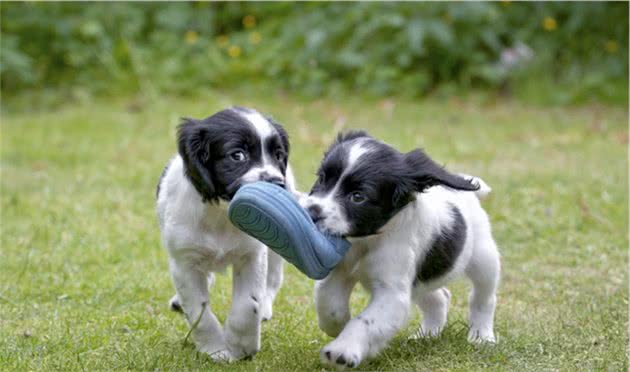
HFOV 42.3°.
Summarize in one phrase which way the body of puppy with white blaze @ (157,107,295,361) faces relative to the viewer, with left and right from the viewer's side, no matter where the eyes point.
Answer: facing the viewer

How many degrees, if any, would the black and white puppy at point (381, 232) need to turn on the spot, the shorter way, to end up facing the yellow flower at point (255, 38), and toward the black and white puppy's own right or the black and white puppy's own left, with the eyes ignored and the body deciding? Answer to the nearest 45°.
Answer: approximately 135° to the black and white puppy's own right

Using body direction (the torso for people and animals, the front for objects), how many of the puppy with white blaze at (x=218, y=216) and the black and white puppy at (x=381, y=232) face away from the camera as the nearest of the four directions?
0

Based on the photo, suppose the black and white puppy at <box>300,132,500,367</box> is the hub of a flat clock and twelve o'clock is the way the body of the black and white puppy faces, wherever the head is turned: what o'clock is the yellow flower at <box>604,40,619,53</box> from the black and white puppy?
The yellow flower is roughly at 5 o'clock from the black and white puppy.

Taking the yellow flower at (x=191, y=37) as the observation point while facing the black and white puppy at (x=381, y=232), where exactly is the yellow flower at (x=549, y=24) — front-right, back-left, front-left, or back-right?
front-left

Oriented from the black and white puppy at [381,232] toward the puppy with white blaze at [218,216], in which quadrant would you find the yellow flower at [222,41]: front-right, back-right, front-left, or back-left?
front-right

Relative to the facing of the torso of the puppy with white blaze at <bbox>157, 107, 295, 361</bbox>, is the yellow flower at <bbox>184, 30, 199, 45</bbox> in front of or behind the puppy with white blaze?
behind

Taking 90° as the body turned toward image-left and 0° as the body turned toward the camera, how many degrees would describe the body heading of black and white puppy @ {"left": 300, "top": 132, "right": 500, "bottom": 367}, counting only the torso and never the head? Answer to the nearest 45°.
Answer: approximately 45°

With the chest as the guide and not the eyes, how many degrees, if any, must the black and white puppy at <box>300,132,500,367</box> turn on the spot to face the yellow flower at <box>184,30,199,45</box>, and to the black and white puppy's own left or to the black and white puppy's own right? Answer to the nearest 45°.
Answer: approximately 135° to the black and white puppy's own right

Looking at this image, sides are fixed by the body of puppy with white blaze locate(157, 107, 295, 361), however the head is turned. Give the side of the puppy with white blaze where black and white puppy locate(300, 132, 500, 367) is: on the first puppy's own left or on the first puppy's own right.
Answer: on the first puppy's own left

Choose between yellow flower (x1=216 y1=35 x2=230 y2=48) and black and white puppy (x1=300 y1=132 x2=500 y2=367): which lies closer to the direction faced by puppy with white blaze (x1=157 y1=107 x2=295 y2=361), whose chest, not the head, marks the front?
the black and white puppy

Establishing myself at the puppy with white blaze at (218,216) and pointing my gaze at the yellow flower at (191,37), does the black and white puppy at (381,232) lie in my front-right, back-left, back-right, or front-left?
back-right

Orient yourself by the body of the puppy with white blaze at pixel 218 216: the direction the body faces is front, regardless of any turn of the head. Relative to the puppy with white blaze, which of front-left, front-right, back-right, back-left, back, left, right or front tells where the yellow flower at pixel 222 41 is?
back

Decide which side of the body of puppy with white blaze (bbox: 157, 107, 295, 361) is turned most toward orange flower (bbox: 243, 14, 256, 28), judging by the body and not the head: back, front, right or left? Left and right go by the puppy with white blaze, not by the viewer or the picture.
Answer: back
